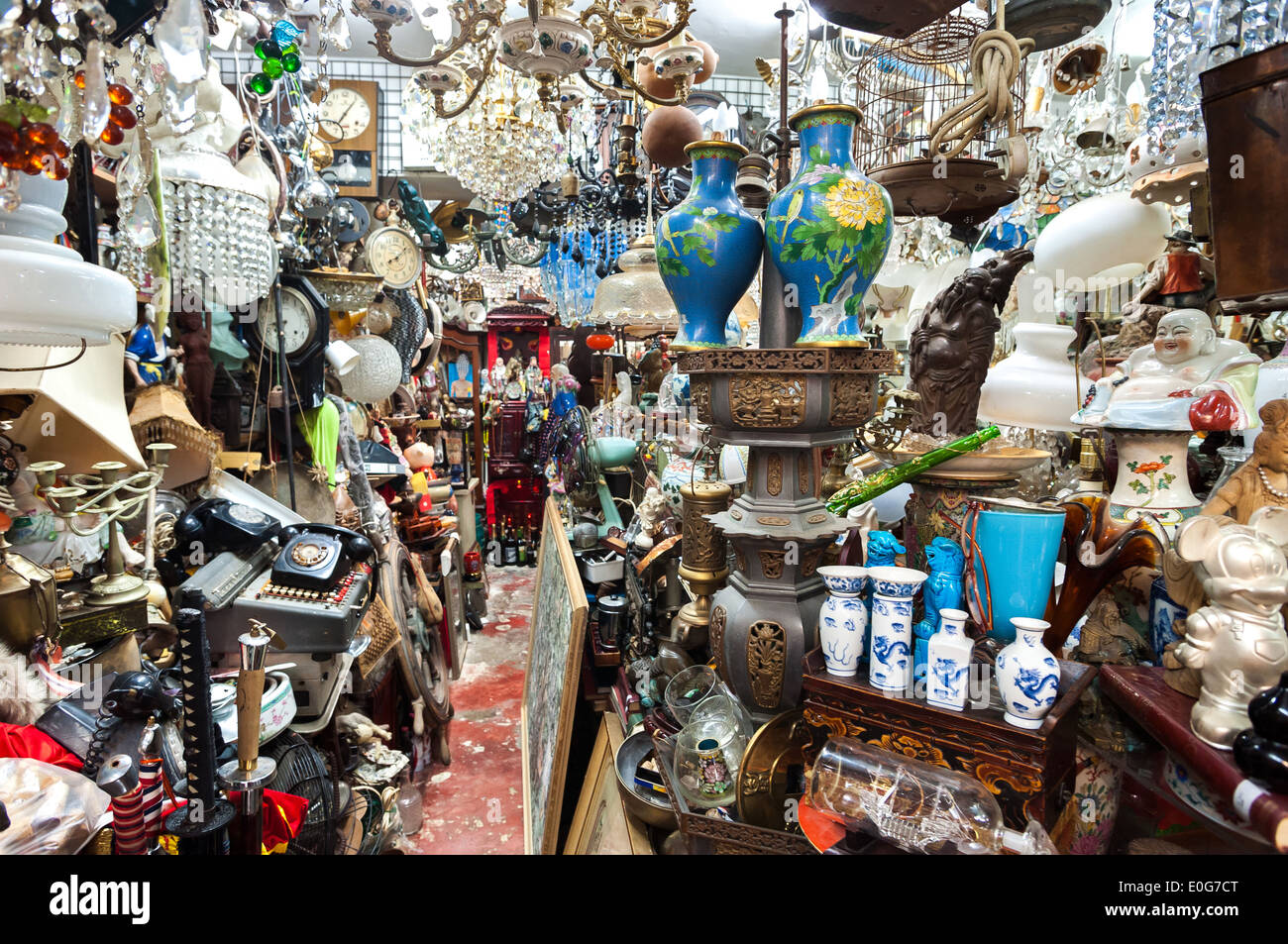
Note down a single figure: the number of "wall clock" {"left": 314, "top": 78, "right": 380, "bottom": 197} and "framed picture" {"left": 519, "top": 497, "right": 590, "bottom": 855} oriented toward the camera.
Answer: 1

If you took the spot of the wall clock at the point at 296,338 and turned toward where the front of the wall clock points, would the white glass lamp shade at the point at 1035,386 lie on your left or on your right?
on your left

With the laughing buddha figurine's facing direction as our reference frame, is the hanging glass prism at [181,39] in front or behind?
in front

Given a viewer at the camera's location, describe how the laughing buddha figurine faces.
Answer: facing the viewer and to the left of the viewer

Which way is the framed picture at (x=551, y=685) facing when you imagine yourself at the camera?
facing to the left of the viewer

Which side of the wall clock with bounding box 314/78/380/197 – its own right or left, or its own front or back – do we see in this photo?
front

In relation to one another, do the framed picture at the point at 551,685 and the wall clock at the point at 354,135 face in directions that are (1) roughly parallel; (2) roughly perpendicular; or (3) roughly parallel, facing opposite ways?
roughly perpendicular

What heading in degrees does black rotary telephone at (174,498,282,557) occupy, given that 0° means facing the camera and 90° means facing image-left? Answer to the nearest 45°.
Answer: approximately 315°

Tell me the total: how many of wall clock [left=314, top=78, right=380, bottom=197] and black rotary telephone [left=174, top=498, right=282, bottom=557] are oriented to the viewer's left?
0
